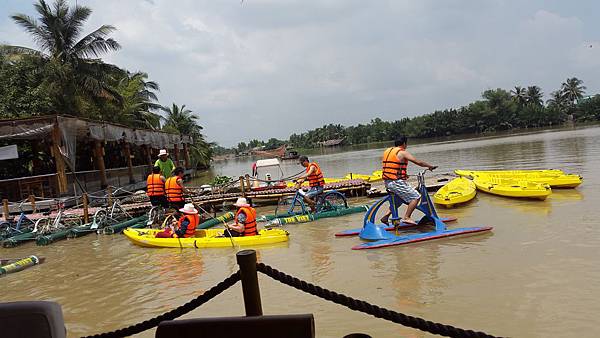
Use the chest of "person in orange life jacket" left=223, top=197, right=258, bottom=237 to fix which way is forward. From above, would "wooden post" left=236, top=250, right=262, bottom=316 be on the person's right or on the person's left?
on the person's left

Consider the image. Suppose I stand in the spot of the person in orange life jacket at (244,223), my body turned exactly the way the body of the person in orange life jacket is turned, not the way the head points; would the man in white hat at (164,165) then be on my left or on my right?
on my right

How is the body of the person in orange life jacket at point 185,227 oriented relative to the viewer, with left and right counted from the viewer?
facing to the left of the viewer

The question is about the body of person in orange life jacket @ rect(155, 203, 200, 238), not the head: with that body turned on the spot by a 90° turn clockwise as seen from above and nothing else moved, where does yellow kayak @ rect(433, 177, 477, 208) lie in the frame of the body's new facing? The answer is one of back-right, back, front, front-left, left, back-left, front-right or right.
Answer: right

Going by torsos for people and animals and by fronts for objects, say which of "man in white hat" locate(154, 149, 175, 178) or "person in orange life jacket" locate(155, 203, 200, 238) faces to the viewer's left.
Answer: the person in orange life jacket

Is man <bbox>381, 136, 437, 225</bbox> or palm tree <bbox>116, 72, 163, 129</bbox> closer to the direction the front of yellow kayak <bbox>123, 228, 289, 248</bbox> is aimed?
the palm tree

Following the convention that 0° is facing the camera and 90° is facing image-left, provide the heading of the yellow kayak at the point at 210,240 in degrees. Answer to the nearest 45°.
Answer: approximately 90°

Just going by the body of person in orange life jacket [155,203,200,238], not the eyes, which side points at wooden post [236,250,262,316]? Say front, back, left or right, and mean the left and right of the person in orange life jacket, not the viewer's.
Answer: left

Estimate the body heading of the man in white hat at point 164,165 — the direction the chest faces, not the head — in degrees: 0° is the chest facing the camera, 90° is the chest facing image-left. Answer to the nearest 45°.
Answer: approximately 0°

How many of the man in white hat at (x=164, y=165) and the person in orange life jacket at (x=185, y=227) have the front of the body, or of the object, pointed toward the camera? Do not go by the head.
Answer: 1

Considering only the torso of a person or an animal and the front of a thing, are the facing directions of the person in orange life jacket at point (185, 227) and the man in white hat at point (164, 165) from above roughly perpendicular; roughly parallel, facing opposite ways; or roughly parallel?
roughly perpendicular

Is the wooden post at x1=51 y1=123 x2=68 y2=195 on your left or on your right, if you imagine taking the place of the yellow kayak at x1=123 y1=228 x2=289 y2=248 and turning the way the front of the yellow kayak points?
on your right
